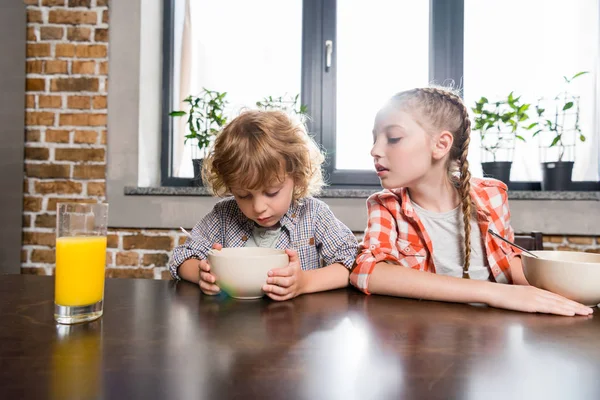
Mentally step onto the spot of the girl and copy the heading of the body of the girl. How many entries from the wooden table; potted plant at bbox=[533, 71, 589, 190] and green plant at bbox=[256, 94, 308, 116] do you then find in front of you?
1

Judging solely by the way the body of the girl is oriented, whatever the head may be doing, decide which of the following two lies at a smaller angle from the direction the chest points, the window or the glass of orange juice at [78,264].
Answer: the glass of orange juice

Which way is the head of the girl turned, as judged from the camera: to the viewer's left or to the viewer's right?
to the viewer's left

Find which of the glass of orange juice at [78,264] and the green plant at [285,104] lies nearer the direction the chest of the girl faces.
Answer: the glass of orange juice

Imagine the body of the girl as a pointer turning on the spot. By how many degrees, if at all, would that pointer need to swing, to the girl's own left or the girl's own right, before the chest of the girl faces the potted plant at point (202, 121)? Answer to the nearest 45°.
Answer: approximately 135° to the girl's own right

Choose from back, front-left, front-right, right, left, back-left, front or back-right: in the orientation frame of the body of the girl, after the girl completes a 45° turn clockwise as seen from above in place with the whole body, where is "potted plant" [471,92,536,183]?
back-right

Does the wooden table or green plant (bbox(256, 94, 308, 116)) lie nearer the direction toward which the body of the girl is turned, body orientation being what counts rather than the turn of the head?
the wooden table

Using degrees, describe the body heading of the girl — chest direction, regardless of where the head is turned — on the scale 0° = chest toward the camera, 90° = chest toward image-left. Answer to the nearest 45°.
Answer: approximately 0°

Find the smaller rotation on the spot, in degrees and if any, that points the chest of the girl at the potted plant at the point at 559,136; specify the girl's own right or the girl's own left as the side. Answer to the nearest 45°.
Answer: approximately 180°
